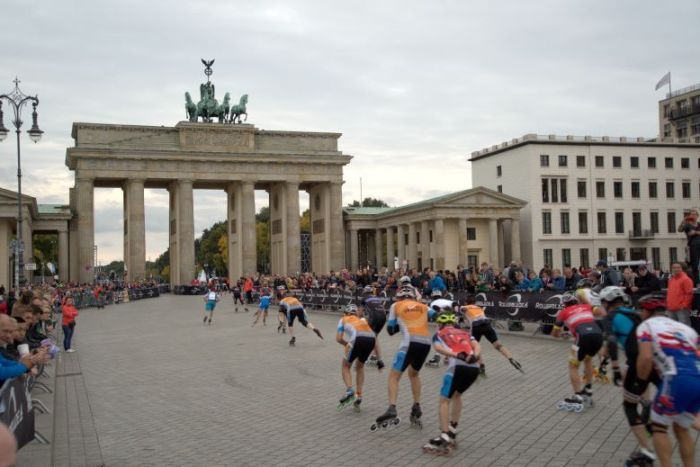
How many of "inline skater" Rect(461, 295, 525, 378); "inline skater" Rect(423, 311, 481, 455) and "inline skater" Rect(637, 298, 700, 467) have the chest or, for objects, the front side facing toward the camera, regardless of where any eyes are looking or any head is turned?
0

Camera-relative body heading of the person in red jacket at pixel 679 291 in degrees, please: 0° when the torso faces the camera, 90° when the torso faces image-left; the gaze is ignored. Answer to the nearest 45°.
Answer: approximately 45°

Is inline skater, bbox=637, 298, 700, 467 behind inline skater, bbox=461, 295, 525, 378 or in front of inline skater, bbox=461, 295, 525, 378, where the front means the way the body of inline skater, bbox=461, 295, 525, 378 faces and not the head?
behind

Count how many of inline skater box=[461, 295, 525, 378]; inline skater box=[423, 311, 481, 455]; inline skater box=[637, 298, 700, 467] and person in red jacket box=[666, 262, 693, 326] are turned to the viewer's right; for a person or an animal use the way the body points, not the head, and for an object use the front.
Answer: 0

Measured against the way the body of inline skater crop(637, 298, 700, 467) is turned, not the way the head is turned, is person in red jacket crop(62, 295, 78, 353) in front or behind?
in front

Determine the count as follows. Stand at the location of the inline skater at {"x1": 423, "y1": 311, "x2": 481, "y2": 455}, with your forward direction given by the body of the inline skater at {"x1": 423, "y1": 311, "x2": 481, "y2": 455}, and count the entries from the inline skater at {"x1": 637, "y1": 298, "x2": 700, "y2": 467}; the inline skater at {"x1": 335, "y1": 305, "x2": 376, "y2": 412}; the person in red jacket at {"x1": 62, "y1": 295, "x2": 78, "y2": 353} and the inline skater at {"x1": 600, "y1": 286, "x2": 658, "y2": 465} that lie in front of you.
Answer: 2

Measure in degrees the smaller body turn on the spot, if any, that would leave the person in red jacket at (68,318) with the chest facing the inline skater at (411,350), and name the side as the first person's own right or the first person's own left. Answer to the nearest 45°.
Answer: approximately 45° to the first person's own right

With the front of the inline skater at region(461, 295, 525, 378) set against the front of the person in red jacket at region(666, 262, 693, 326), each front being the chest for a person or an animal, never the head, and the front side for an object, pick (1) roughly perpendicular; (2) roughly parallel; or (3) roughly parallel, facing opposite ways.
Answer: roughly perpendicular

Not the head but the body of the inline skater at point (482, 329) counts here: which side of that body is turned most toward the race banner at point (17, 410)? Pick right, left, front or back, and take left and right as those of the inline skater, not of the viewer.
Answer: left

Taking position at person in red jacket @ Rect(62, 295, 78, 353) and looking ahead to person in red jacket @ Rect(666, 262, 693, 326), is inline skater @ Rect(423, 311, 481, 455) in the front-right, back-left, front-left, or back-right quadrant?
front-right

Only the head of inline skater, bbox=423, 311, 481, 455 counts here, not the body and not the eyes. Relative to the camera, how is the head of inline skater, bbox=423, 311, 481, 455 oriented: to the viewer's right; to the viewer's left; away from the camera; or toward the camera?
away from the camera

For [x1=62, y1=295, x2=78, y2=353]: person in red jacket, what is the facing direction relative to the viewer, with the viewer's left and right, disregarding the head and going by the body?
facing the viewer and to the right of the viewer

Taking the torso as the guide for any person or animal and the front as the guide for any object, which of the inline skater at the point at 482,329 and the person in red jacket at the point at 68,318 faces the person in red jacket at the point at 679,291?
the person in red jacket at the point at 68,318

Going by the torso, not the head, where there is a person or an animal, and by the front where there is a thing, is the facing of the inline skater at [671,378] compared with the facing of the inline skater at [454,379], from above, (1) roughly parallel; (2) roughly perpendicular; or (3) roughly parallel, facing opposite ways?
roughly parallel

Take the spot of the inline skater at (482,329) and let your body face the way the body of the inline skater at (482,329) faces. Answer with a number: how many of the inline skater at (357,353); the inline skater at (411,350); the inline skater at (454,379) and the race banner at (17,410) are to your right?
0

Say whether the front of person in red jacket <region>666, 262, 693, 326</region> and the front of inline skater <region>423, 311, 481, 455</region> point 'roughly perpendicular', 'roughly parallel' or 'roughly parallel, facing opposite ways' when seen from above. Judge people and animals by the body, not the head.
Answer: roughly perpendicular

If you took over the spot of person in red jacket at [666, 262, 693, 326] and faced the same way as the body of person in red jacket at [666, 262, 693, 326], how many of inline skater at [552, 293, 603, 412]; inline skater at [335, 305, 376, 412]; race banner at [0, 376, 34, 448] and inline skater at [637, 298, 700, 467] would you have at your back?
0

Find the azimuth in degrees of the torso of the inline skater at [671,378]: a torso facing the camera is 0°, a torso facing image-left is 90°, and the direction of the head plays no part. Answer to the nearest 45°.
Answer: approximately 135°

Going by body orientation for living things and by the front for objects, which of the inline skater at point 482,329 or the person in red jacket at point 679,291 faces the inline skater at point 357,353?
the person in red jacket

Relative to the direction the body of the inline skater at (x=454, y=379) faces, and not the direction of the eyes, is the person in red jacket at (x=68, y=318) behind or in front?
in front
